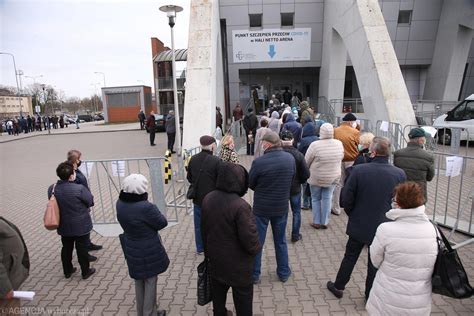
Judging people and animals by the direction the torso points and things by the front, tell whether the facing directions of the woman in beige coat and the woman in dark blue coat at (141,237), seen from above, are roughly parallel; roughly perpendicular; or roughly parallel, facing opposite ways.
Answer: roughly parallel

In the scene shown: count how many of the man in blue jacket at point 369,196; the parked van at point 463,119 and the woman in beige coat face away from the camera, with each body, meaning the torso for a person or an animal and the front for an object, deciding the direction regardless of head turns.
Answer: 2

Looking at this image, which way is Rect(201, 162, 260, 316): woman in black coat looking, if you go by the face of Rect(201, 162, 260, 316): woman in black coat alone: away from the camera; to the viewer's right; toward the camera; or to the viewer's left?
away from the camera

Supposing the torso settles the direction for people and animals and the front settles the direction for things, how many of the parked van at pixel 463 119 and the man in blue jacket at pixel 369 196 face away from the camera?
1

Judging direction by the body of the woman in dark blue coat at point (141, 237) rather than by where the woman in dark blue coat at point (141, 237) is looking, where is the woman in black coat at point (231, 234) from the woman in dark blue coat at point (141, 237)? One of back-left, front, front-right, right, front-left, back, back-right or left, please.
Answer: right

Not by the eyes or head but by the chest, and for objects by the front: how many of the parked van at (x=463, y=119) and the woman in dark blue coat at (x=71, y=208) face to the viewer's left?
1

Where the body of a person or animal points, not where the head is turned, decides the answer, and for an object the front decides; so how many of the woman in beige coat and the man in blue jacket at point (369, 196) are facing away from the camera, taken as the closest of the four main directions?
2

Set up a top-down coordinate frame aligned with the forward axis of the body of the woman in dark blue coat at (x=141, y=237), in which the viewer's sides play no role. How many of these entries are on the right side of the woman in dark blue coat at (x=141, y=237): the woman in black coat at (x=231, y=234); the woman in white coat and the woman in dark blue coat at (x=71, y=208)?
2

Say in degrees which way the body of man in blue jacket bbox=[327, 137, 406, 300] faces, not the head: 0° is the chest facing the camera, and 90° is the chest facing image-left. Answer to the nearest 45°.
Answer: approximately 180°

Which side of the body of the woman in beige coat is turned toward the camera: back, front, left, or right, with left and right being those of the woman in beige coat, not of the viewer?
back

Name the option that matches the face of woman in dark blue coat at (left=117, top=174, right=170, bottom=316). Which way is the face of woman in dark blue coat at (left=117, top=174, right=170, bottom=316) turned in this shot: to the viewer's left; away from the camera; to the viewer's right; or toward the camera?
away from the camera

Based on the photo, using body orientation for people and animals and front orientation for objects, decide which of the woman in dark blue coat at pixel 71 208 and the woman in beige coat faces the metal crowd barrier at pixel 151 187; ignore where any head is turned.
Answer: the woman in dark blue coat
